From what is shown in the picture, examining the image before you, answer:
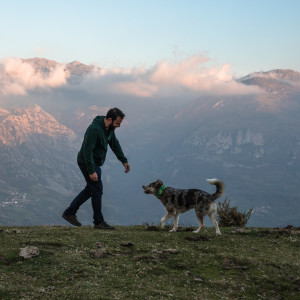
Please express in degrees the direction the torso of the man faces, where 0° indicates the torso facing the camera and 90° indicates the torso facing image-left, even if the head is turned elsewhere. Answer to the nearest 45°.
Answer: approximately 270°

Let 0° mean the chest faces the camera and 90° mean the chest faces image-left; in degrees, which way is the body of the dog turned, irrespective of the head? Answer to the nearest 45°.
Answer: approximately 90°

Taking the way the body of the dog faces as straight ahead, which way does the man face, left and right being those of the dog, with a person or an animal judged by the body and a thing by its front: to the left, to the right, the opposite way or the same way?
the opposite way

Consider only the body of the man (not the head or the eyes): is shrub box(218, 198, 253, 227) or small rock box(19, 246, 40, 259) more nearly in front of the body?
the shrub

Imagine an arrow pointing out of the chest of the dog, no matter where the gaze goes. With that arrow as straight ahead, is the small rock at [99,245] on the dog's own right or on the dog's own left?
on the dog's own left

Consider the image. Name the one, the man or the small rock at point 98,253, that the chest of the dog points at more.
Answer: the man

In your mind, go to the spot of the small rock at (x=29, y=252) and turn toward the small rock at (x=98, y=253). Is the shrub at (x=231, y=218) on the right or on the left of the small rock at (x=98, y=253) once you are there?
left

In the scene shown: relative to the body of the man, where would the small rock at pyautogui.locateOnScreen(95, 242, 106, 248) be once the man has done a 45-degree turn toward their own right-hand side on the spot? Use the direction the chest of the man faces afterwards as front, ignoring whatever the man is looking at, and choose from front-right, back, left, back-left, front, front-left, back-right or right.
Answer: front-right

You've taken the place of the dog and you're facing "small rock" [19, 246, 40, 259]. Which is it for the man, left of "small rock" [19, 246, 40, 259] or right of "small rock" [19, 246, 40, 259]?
right

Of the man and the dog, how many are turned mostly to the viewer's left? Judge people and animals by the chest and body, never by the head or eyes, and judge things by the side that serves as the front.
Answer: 1

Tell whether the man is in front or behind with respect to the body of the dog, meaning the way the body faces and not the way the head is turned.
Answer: in front

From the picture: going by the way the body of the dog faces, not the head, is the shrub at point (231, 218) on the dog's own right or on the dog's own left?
on the dog's own right

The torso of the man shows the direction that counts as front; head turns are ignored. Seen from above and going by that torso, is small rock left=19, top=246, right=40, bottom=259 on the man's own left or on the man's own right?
on the man's own right

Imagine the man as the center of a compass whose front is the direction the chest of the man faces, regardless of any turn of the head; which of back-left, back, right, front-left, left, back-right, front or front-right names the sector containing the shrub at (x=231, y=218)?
front-left
